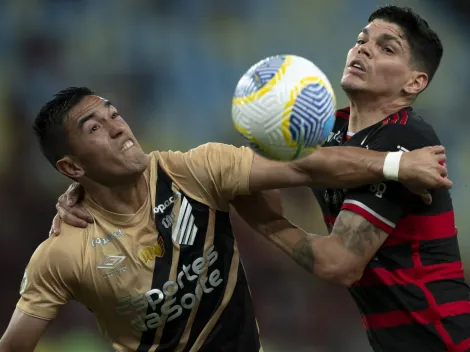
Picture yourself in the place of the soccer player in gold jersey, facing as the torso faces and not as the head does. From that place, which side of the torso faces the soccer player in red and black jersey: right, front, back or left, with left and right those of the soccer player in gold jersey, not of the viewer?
left

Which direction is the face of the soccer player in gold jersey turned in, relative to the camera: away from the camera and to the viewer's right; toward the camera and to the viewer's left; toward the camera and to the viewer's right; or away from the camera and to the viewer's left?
toward the camera and to the viewer's right

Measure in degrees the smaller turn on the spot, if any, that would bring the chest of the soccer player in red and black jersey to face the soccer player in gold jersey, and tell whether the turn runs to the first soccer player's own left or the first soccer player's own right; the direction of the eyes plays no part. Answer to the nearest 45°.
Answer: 0° — they already face them

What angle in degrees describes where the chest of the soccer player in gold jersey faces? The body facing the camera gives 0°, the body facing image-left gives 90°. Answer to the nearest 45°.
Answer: approximately 0°
